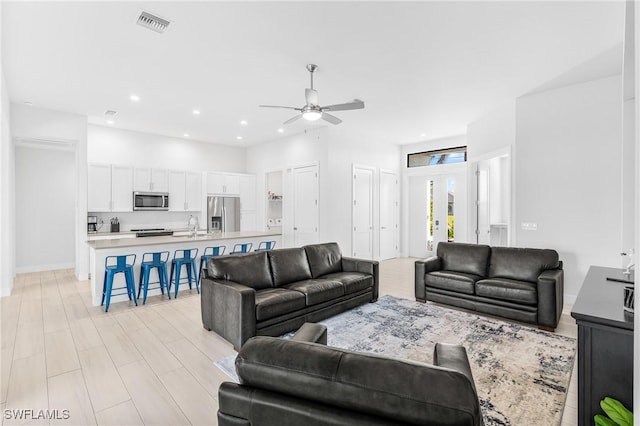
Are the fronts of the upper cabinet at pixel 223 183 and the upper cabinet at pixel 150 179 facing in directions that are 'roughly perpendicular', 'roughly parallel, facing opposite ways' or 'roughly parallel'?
roughly parallel

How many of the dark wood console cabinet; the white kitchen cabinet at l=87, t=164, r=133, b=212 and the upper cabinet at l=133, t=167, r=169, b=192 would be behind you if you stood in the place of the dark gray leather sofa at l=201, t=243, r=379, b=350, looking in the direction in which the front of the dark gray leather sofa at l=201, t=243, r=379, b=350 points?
2

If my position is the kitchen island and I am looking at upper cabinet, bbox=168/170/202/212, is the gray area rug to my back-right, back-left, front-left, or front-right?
back-right

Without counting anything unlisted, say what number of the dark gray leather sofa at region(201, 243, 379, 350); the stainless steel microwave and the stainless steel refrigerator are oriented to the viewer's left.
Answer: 0

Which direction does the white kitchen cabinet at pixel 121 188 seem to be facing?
toward the camera

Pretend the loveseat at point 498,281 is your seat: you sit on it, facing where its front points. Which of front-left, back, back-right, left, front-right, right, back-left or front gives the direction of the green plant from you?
front-left

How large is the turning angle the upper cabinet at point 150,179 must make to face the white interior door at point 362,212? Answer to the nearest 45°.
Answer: approximately 45° to its left

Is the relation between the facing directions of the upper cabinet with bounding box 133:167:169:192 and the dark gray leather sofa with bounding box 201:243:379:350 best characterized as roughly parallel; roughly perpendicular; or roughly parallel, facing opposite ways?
roughly parallel

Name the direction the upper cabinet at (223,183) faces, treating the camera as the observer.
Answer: facing the viewer

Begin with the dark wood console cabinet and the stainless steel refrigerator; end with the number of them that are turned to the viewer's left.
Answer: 1

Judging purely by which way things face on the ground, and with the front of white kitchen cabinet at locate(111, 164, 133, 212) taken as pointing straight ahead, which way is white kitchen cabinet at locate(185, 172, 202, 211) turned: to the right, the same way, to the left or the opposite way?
the same way

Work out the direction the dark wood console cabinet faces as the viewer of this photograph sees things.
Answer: facing to the left of the viewer

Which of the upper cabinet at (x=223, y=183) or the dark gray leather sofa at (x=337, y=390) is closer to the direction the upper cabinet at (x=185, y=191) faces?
the dark gray leather sofa

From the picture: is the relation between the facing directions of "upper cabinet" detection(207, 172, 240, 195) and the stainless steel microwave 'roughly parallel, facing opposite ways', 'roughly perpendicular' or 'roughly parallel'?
roughly parallel

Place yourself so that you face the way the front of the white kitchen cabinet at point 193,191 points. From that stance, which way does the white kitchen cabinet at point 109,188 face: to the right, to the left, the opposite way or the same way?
the same way

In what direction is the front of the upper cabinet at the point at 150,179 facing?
toward the camera

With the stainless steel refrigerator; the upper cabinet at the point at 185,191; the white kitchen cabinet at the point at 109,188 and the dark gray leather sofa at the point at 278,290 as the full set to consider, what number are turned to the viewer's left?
0

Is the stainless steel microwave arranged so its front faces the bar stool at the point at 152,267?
yes

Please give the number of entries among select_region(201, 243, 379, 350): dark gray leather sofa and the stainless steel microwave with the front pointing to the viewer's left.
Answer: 0
